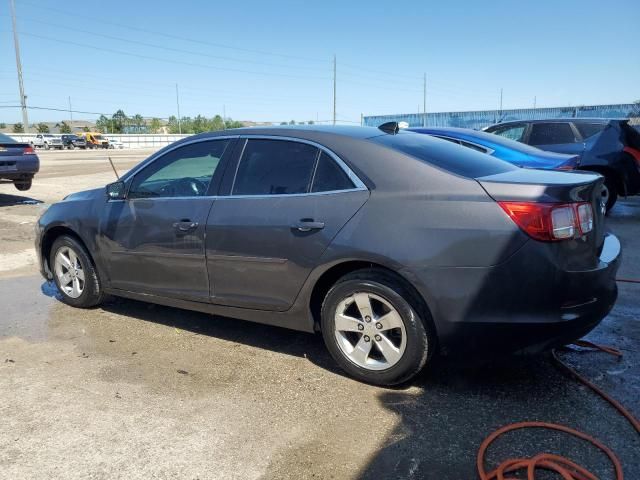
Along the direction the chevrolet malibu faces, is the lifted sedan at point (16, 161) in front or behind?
in front

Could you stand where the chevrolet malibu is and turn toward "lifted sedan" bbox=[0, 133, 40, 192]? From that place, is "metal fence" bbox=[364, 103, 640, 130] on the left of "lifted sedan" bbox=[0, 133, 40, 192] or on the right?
right

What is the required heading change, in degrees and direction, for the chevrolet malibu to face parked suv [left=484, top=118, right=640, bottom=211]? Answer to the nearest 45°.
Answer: approximately 90° to its right

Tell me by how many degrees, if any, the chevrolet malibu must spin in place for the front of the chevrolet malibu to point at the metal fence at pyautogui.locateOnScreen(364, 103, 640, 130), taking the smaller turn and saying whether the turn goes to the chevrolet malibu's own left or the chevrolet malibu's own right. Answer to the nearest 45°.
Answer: approximately 45° to the chevrolet malibu's own right

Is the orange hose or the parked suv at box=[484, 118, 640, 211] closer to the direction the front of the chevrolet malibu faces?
the parked suv

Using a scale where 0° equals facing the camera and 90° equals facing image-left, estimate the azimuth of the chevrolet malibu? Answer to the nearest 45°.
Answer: approximately 135°

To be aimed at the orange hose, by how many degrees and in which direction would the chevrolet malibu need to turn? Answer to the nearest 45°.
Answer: approximately 180°

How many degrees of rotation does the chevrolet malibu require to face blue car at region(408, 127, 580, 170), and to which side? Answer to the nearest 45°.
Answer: approximately 90° to its right
